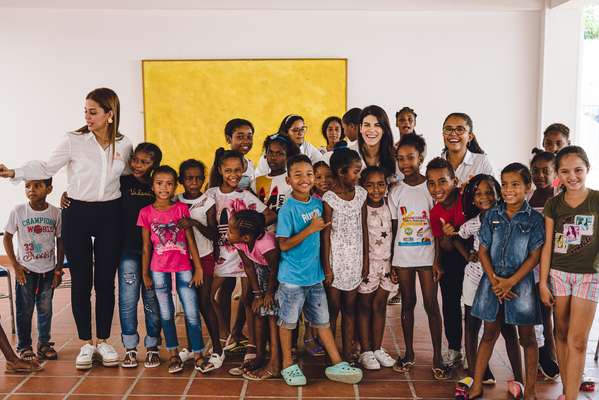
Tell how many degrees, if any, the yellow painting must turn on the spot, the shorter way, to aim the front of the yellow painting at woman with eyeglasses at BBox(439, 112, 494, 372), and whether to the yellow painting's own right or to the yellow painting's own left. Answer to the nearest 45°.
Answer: approximately 45° to the yellow painting's own left

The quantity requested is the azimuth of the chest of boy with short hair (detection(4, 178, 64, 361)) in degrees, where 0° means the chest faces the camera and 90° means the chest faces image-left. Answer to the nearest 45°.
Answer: approximately 0°

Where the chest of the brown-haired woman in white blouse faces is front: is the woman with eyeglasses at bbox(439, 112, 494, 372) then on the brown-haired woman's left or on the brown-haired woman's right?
on the brown-haired woman's left

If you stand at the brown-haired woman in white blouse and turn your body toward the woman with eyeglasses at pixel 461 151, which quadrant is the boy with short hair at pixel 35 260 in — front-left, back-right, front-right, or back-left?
back-left

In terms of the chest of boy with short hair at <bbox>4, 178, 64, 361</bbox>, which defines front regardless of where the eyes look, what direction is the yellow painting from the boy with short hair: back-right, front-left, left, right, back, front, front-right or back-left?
back-left

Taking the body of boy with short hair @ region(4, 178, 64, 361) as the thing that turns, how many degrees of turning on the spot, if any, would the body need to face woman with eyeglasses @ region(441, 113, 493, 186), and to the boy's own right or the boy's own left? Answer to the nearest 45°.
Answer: approximately 45° to the boy's own left

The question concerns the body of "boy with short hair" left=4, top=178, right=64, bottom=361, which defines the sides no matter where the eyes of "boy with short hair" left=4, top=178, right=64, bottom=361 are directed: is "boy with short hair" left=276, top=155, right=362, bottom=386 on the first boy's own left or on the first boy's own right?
on the first boy's own left
